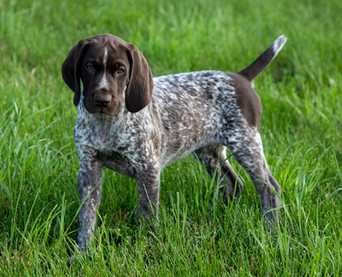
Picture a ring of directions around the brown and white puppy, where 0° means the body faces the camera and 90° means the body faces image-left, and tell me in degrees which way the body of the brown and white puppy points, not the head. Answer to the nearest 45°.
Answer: approximately 45°
